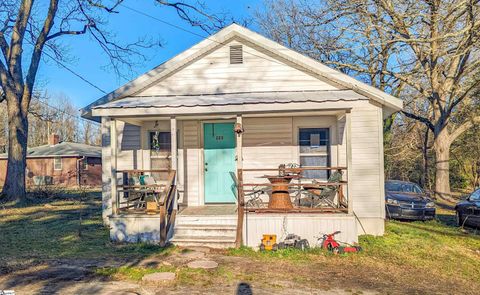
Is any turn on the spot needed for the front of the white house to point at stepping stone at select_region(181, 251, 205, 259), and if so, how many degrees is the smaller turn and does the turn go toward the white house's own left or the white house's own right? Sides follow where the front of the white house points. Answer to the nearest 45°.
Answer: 0° — it already faces it

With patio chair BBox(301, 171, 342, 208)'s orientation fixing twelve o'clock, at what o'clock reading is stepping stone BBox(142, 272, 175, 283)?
The stepping stone is roughly at 10 o'clock from the patio chair.

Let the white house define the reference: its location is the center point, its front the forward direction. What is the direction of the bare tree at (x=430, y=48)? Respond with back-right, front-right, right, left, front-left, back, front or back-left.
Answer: back-left

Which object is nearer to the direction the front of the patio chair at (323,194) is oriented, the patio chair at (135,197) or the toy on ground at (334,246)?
the patio chair

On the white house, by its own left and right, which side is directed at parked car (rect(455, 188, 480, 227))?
left

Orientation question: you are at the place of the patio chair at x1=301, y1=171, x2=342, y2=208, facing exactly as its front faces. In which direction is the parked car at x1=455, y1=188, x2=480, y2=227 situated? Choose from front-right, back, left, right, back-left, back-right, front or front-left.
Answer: back-right

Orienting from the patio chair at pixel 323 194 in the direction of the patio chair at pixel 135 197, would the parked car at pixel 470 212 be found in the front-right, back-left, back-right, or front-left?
back-right

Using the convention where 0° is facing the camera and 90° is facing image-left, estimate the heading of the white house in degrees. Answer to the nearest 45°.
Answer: approximately 0°

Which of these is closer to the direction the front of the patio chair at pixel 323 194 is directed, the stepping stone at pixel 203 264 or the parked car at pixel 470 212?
the stepping stone

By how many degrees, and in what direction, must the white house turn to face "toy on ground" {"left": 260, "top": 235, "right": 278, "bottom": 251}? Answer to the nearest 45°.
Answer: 0° — it already faces it

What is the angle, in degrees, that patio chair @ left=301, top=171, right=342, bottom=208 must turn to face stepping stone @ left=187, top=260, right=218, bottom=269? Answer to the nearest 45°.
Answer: approximately 45° to its left

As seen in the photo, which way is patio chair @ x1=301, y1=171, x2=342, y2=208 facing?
to the viewer's left
